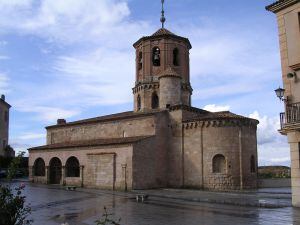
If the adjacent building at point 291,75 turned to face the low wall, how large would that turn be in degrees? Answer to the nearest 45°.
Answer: approximately 135° to its right

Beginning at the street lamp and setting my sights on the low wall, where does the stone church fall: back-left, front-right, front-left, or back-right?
front-left

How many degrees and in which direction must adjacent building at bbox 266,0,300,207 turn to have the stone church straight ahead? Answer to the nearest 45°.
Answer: approximately 90° to its right

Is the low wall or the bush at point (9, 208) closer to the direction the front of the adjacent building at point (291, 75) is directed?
the bush

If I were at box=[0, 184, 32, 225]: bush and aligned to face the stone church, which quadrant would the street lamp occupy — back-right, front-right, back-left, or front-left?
front-right

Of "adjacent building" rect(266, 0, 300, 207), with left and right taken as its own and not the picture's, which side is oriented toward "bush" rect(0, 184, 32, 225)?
front

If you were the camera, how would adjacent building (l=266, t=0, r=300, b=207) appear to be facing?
facing the viewer and to the left of the viewer

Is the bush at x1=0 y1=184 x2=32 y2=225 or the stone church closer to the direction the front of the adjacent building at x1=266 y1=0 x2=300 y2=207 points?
the bush

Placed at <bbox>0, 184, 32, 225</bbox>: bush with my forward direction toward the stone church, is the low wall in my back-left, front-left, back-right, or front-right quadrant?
front-right
